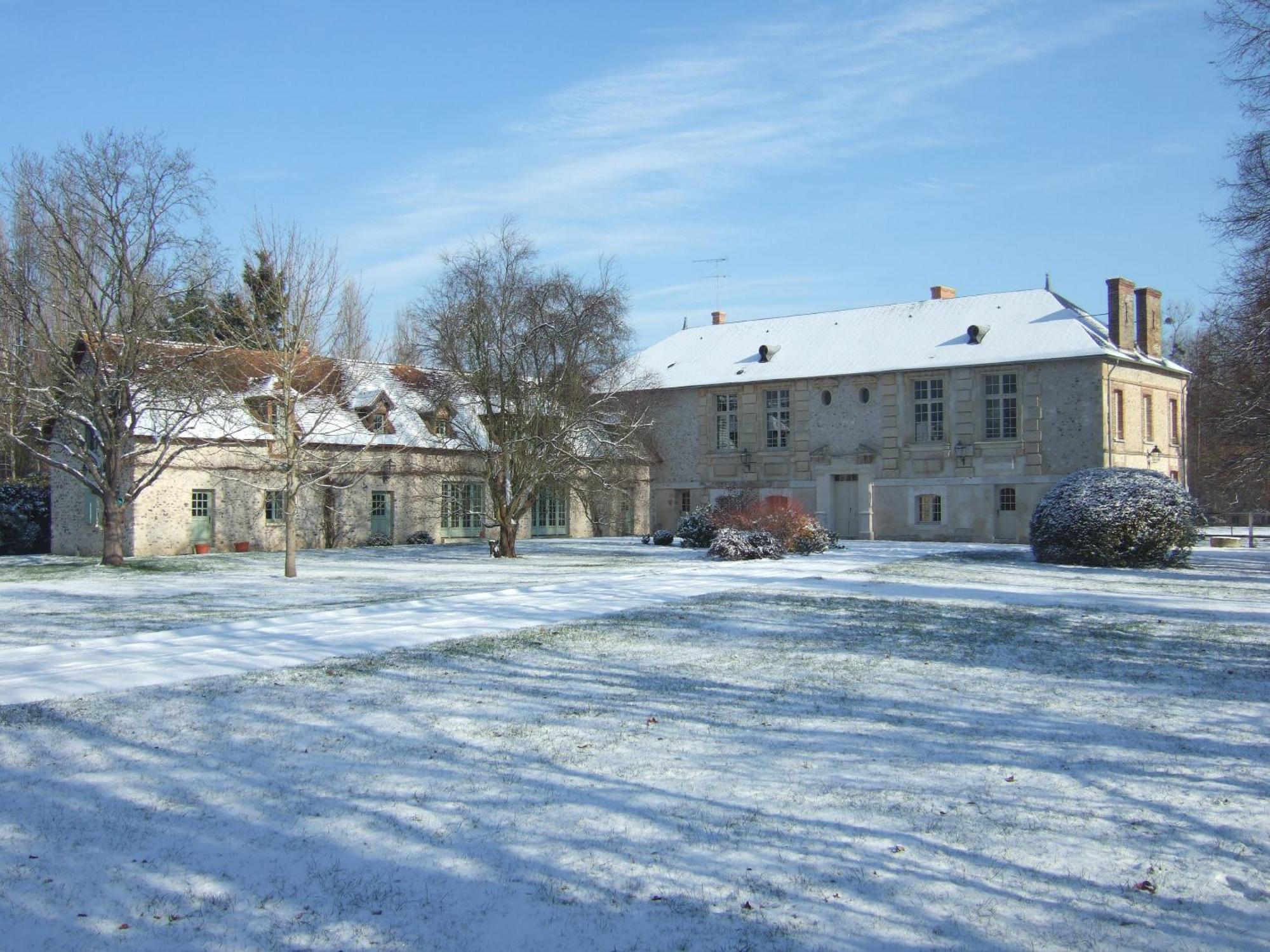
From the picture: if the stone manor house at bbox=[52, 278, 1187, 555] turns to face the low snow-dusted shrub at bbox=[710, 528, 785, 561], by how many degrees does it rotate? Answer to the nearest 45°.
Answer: approximately 45° to its left

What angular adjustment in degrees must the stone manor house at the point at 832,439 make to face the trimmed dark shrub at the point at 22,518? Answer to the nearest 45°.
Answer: approximately 45° to its right

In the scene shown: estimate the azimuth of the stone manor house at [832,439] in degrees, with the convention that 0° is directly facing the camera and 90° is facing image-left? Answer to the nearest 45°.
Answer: approximately 45°

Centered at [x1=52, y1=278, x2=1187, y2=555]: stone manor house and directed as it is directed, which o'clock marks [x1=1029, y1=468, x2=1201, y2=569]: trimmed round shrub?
The trimmed round shrub is roughly at 10 o'clock from the stone manor house.
